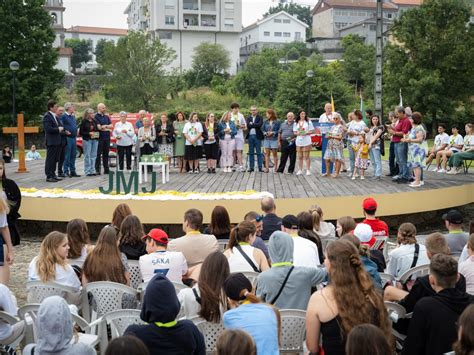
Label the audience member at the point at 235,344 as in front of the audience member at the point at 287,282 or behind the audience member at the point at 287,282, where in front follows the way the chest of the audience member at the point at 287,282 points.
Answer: behind

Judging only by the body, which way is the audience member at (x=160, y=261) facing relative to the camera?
away from the camera

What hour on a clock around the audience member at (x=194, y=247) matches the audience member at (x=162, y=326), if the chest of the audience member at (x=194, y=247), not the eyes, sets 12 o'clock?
the audience member at (x=162, y=326) is roughly at 6 o'clock from the audience member at (x=194, y=247).

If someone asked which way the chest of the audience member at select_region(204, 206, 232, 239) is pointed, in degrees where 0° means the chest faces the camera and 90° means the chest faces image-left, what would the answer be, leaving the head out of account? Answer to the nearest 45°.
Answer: approximately 180°

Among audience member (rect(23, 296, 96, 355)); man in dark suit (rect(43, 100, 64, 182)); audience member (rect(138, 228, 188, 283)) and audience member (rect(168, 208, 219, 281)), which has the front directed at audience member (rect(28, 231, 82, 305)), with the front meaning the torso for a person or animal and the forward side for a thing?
audience member (rect(23, 296, 96, 355))

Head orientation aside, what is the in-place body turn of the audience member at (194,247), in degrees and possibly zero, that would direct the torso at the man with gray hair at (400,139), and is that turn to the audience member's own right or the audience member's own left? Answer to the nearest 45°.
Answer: approximately 45° to the audience member's own right

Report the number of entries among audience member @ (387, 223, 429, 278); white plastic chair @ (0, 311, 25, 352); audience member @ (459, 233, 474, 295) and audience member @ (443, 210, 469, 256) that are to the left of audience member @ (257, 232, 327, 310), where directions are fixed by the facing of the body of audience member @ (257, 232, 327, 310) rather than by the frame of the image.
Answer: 1

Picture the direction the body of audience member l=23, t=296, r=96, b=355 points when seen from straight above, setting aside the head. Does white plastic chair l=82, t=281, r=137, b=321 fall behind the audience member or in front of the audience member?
in front

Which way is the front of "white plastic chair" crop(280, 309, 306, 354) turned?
away from the camera

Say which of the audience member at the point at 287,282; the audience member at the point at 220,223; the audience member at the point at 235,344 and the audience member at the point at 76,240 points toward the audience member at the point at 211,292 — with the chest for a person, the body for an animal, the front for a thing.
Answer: the audience member at the point at 235,344

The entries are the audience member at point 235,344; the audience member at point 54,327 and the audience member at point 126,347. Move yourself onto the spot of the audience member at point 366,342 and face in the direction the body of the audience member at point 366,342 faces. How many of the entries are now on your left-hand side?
3

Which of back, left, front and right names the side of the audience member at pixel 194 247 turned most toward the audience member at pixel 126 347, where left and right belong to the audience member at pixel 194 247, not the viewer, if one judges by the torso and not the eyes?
back

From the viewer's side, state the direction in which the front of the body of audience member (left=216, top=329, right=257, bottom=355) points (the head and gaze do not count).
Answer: away from the camera

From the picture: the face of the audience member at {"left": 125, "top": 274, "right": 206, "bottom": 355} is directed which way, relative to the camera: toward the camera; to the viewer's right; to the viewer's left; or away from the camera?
away from the camera

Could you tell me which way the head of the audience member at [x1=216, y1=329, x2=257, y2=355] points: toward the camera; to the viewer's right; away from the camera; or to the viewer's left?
away from the camera

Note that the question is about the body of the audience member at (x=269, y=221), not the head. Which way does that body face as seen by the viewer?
away from the camera
